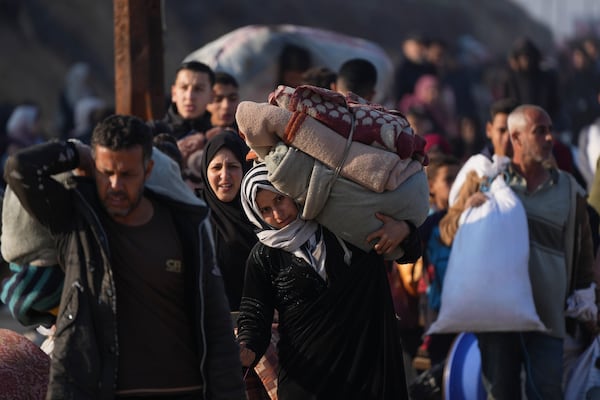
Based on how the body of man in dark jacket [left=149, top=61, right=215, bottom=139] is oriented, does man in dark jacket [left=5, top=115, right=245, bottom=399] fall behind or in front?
in front

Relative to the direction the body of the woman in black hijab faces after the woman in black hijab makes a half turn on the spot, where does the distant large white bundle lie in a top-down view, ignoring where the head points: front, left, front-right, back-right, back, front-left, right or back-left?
front

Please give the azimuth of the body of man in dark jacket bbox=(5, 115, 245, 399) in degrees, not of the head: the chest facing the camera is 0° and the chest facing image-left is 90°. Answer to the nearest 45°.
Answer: approximately 0°

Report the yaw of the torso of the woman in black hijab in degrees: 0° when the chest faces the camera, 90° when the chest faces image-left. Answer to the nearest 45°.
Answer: approximately 0°

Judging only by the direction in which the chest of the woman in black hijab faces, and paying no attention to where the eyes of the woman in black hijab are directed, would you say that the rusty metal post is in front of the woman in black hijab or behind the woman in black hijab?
behind

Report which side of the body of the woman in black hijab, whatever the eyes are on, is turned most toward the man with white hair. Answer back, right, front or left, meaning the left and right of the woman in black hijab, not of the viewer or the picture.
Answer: left

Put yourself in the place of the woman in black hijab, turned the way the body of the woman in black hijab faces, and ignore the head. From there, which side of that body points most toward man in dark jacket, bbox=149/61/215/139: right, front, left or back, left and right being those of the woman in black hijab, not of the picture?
back
